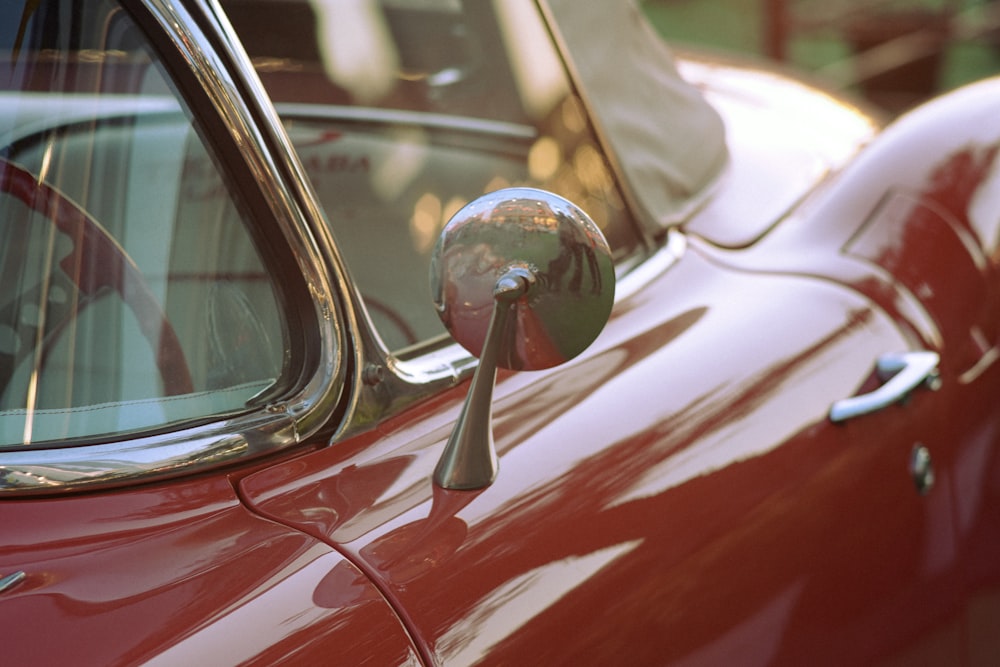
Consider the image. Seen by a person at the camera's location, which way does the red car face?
facing the viewer and to the left of the viewer
